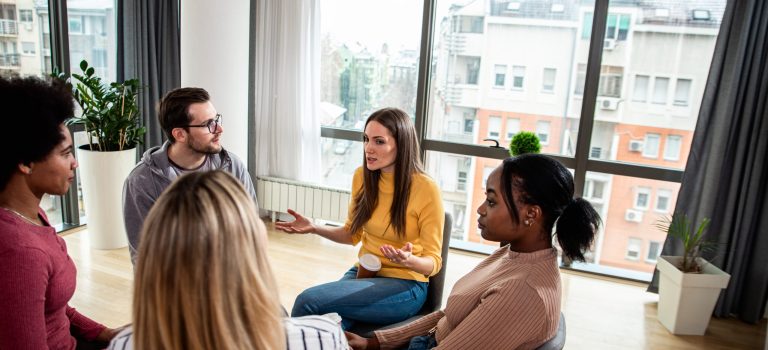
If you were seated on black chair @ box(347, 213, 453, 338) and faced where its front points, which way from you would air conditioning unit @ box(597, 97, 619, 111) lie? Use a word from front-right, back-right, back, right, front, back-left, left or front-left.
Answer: back

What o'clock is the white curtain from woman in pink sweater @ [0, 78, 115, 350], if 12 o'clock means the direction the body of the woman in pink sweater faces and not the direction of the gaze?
The white curtain is roughly at 10 o'clock from the woman in pink sweater.

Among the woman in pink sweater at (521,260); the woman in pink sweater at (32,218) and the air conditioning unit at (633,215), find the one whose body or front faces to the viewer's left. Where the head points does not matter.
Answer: the woman in pink sweater at (521,260)

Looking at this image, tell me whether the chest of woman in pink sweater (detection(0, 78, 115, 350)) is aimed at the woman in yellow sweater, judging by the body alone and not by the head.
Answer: yes

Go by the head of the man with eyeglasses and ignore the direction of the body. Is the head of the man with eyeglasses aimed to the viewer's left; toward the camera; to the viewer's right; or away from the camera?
to the viewer's right

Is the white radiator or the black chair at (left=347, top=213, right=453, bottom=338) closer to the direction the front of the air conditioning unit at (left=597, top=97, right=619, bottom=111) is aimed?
the black chair

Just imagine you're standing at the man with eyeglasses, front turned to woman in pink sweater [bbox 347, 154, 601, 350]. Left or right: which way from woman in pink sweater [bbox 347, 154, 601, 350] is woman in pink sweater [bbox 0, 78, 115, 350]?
right

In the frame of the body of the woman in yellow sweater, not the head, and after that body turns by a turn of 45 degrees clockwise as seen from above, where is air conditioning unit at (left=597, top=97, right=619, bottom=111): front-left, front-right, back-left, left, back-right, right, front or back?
back-right

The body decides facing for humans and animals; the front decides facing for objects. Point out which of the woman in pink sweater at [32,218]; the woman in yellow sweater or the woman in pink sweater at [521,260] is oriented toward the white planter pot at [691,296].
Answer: the woman in pink sweater at [32,218]

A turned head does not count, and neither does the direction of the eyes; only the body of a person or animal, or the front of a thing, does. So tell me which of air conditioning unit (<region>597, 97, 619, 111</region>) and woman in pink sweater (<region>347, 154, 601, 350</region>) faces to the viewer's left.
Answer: the woman in pink sweater

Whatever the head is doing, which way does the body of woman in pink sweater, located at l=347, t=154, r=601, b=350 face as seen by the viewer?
to the viewer's left

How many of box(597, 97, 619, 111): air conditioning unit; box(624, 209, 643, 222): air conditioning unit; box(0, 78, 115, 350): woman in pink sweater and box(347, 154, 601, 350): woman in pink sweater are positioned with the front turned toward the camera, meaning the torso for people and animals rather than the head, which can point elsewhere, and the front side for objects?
2

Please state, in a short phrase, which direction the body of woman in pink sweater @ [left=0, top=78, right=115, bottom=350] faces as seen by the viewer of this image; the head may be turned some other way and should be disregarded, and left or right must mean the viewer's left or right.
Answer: facing to the right of the viewer
